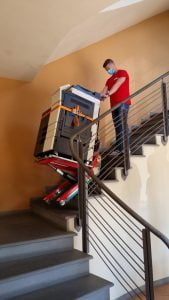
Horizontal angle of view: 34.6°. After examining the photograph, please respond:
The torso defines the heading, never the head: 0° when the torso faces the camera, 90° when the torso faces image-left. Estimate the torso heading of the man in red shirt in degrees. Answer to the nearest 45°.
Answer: approximately 45°
